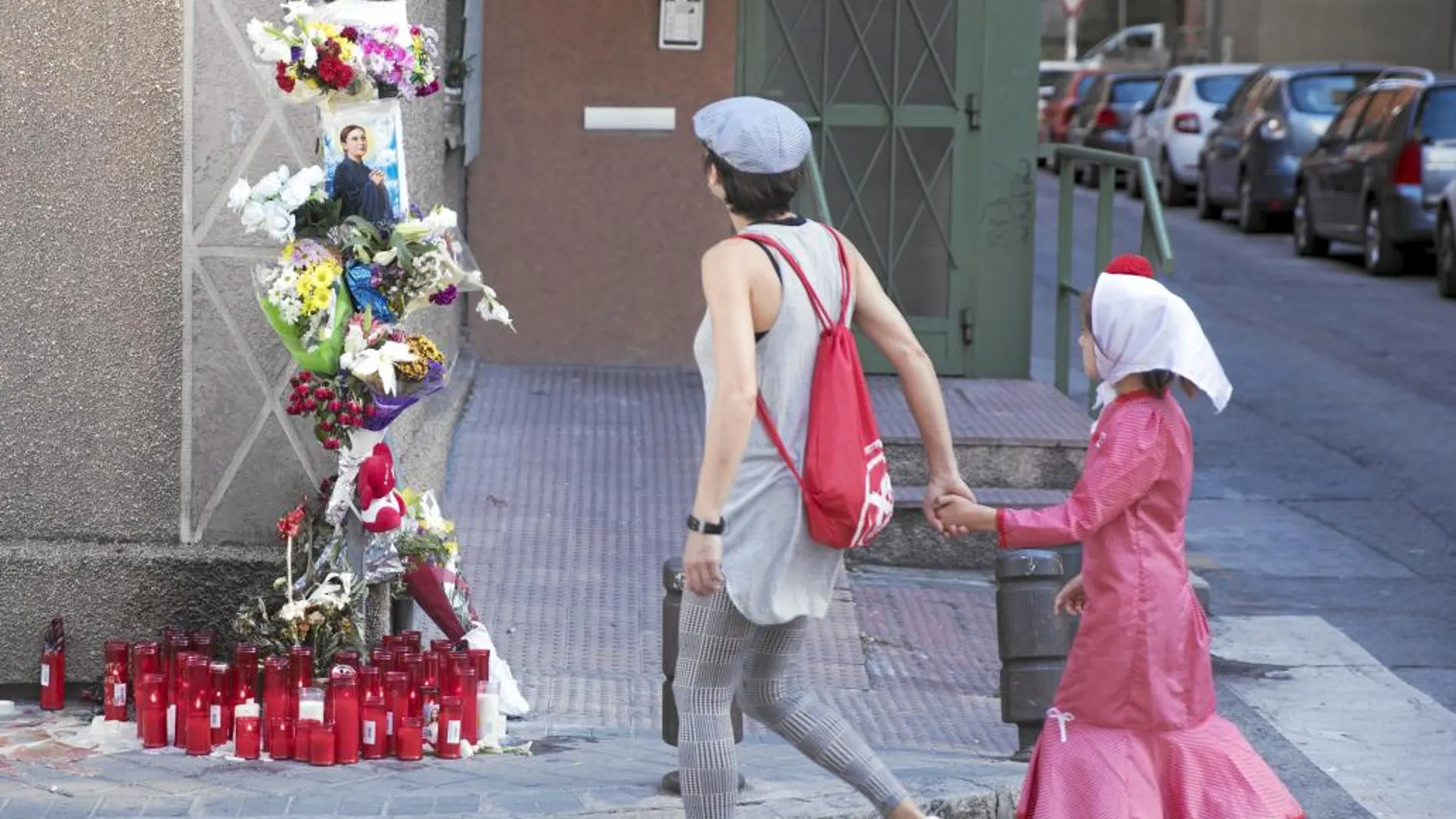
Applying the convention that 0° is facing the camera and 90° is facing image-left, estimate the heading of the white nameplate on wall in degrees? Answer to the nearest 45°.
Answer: approximately 0°

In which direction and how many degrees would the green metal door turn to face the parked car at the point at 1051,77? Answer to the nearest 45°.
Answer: approximately 180°

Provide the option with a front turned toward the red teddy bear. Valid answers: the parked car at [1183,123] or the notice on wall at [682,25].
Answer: the notice on wall

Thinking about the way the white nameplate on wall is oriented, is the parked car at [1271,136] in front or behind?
behind

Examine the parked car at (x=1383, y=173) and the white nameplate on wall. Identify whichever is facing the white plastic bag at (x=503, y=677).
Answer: the white nameplate on wall

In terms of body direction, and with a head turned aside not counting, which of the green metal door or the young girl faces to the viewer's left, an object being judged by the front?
the young girl

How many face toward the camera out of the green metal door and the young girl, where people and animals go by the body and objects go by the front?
1

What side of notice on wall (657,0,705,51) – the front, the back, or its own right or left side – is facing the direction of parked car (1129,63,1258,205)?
back

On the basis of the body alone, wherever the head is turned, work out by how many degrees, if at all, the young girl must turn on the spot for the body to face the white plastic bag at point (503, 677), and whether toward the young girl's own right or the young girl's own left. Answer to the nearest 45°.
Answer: approximately 45° to the young girl's own right

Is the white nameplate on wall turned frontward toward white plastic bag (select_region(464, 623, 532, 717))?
yes

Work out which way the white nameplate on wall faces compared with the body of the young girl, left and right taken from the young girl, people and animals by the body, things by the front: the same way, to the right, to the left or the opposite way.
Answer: to the left

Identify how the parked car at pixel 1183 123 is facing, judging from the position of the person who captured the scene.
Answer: facing away from the viewer and to the left of the viewer

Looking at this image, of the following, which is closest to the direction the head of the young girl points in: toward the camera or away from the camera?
away from the camera
